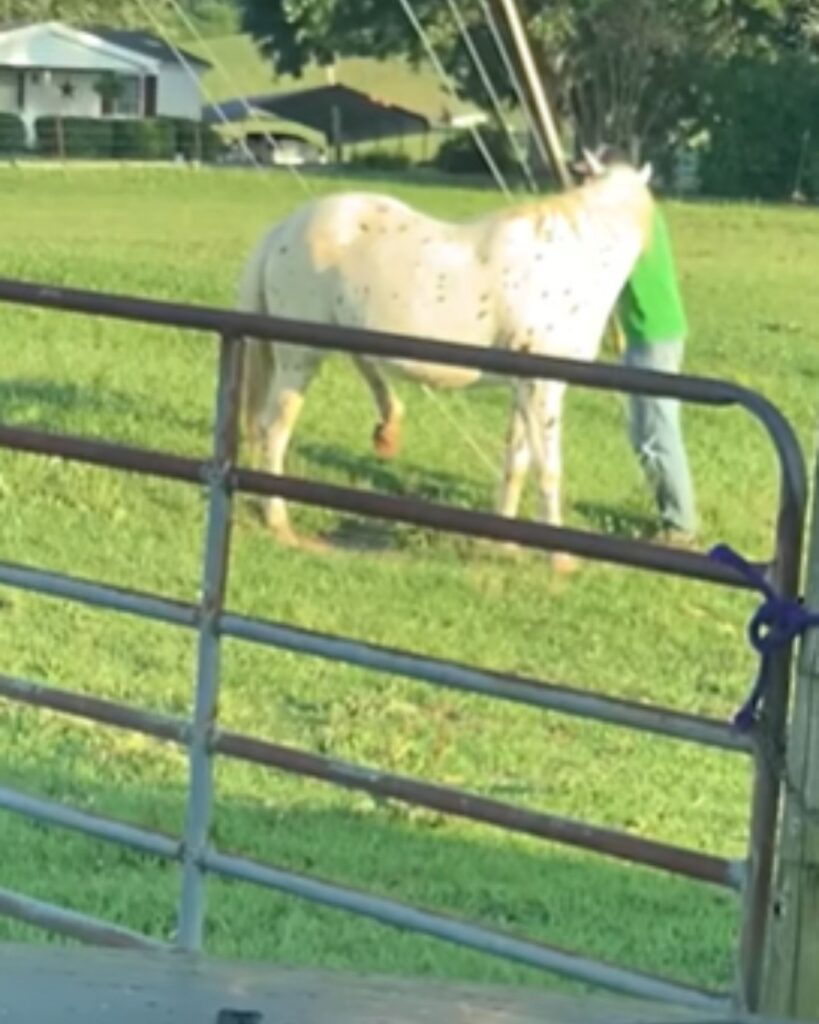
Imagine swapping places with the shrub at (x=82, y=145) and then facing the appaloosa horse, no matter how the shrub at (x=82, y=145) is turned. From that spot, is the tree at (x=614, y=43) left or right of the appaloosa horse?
left

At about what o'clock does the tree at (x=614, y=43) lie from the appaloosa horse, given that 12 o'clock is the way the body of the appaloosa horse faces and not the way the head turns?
The tree is roughly at 9 o'clock from the appaloosa horse.

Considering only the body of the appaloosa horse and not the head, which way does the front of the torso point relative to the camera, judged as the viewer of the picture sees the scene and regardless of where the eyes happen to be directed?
to the viewer's right

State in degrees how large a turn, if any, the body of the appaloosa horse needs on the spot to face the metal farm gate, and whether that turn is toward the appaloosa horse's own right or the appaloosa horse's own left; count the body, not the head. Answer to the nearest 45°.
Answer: approximately 90° to the appaloosa horse's own right
